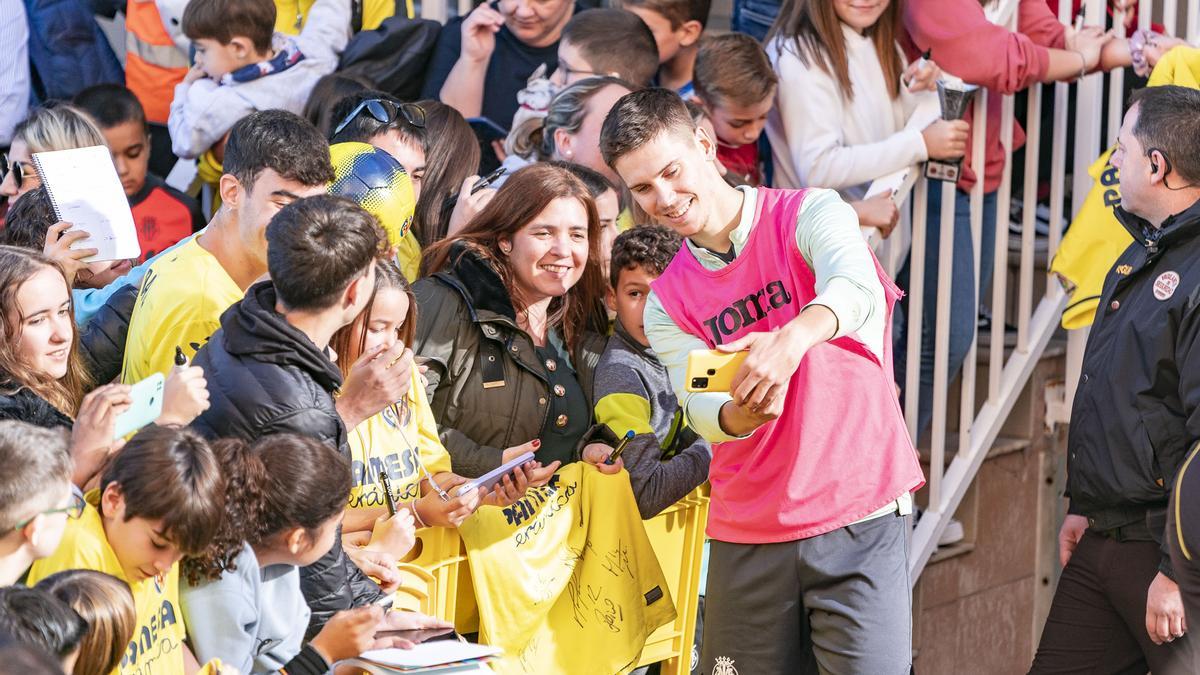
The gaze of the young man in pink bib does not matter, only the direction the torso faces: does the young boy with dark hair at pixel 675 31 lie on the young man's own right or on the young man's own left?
on the young man's own right

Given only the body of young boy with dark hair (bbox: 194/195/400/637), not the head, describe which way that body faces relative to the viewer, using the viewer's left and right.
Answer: facing away from the viewer and to the right of the viewer

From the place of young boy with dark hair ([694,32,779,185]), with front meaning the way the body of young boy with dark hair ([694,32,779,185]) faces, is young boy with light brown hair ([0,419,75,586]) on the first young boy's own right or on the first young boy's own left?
on the first young boy's own right

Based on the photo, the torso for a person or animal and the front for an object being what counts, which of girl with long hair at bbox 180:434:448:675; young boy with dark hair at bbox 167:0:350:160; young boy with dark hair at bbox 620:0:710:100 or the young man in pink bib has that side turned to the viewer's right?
the girl with long hair

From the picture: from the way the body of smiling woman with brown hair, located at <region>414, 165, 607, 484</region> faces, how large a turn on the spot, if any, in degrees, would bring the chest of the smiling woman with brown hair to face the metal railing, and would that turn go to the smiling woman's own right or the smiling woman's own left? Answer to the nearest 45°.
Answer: approximately 90° to the smiling woman's own left

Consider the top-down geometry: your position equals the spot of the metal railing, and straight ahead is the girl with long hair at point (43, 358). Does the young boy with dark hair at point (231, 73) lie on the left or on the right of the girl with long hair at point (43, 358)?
right

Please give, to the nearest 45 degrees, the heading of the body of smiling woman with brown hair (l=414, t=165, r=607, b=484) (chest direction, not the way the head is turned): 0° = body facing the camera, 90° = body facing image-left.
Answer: approximately 315°

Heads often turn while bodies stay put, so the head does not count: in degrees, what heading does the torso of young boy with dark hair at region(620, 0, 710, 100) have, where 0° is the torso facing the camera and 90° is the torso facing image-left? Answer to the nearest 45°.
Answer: approximately 45°

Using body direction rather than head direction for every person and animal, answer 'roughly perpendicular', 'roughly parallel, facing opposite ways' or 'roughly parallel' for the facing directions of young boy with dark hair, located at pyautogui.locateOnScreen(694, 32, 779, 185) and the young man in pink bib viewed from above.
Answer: roughly perpendicular
